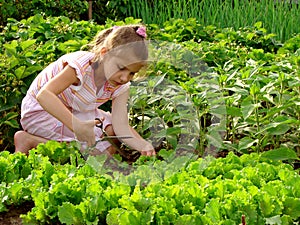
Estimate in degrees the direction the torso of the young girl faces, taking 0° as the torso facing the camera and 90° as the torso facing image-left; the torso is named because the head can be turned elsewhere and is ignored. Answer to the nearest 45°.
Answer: approximately 315°

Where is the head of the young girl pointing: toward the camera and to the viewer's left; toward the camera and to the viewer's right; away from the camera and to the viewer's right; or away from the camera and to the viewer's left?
toward the camera and to the viewer's right
